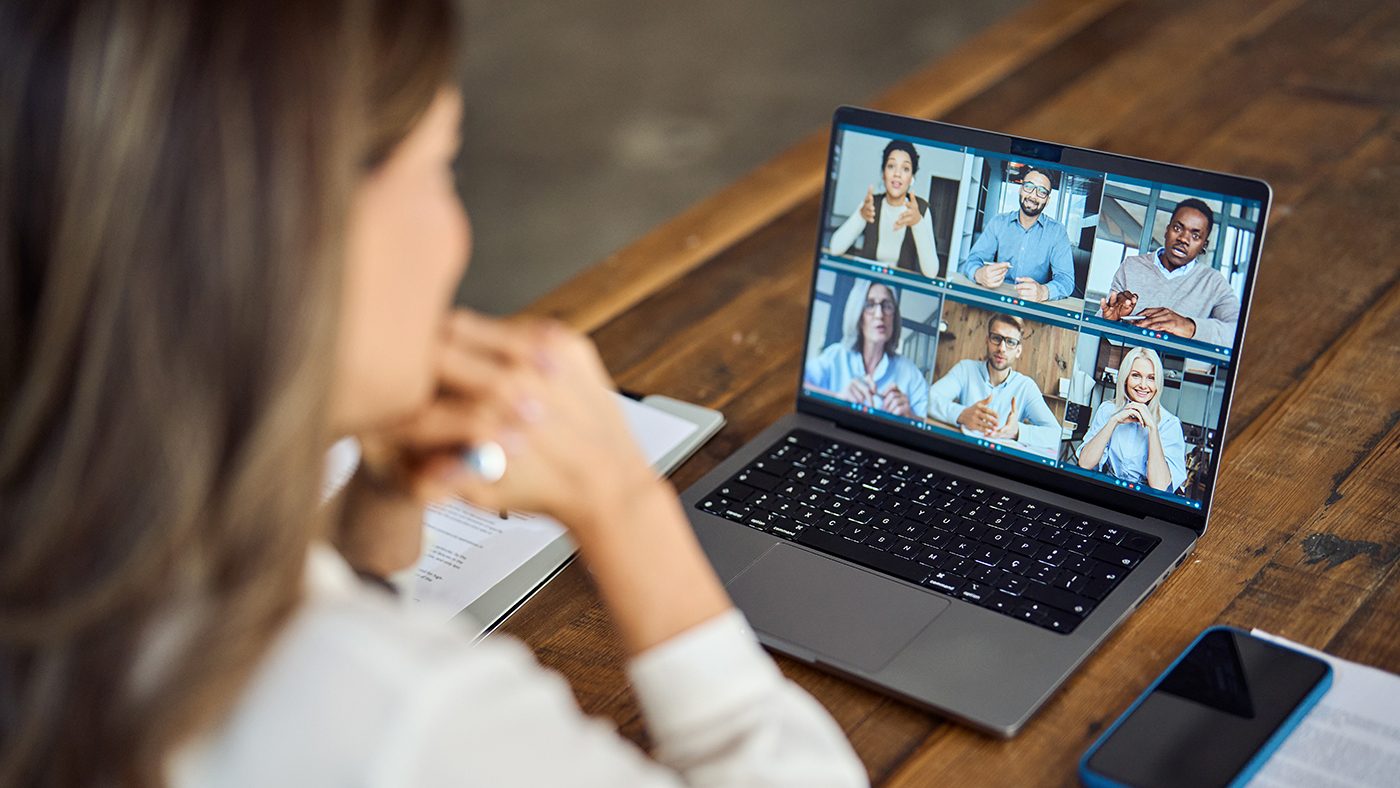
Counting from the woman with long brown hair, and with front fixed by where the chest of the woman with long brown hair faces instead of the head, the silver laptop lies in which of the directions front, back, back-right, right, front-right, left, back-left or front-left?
front

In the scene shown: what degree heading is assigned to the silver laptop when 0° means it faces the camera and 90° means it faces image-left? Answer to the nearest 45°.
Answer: approximately 45°

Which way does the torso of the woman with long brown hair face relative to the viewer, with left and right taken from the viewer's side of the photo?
facing away from the viewer and to the right of the viewer

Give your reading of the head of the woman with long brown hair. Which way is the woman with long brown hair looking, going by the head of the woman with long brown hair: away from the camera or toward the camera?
away from the camera

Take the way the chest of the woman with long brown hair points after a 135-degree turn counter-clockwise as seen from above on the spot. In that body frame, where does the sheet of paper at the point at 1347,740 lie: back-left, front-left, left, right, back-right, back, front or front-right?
back

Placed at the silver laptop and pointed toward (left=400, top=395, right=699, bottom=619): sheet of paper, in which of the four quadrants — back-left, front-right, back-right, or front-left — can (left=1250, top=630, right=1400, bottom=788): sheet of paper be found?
back-left

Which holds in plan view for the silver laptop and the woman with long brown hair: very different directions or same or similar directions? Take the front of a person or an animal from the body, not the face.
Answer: very different directions
